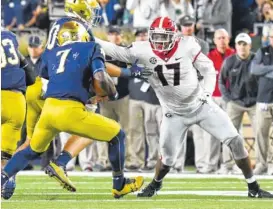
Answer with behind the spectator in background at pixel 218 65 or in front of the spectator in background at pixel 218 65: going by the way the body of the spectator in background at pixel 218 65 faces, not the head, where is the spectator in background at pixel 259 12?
behind

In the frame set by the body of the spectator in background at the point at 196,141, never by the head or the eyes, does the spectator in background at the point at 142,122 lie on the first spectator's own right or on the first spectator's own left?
on the first spectator's own right

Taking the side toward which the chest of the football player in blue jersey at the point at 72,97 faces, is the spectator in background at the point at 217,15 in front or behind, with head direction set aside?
in front

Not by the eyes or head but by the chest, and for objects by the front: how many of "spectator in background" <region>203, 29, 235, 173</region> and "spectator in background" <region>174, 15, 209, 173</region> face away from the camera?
0

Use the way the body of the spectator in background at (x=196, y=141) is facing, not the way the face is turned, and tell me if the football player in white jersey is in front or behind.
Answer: in front
